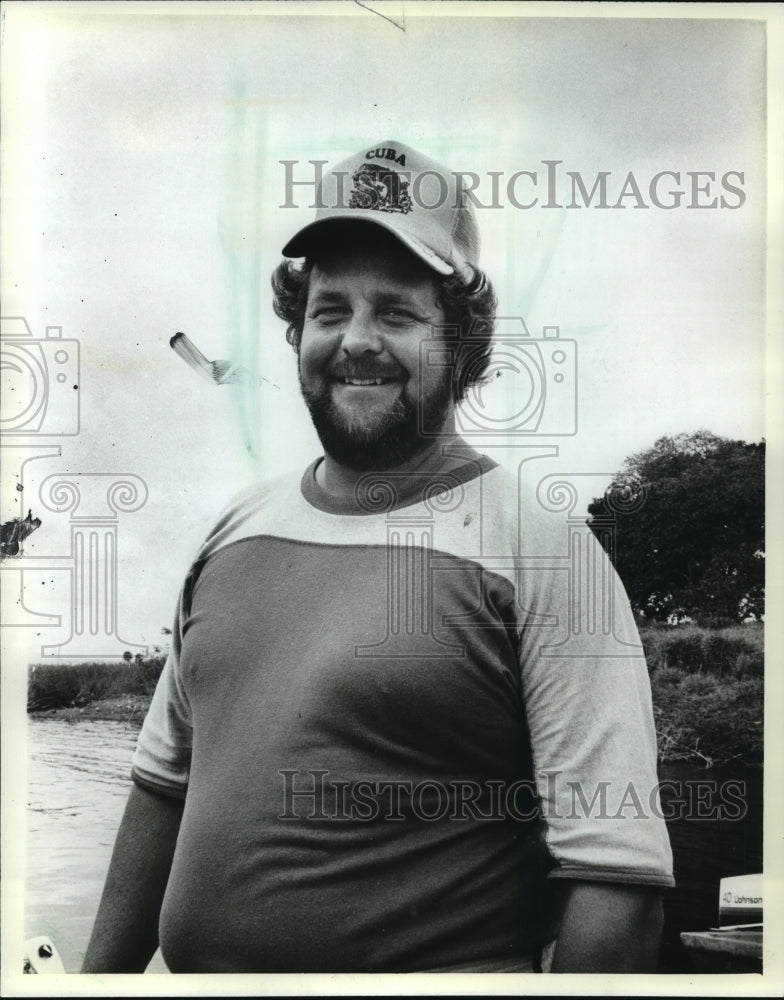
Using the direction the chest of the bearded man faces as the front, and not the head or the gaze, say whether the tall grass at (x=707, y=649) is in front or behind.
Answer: behind

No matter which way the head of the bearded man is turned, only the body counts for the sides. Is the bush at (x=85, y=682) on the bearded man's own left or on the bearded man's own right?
on the bearded man's own right

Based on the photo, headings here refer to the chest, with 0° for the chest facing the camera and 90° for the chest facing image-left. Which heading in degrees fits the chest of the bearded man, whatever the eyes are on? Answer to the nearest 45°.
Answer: approximately 45°

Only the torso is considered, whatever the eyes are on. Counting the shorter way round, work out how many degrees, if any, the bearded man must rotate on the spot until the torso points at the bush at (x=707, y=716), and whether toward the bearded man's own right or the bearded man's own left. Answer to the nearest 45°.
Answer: approximately 135° to the bearded man's own left
